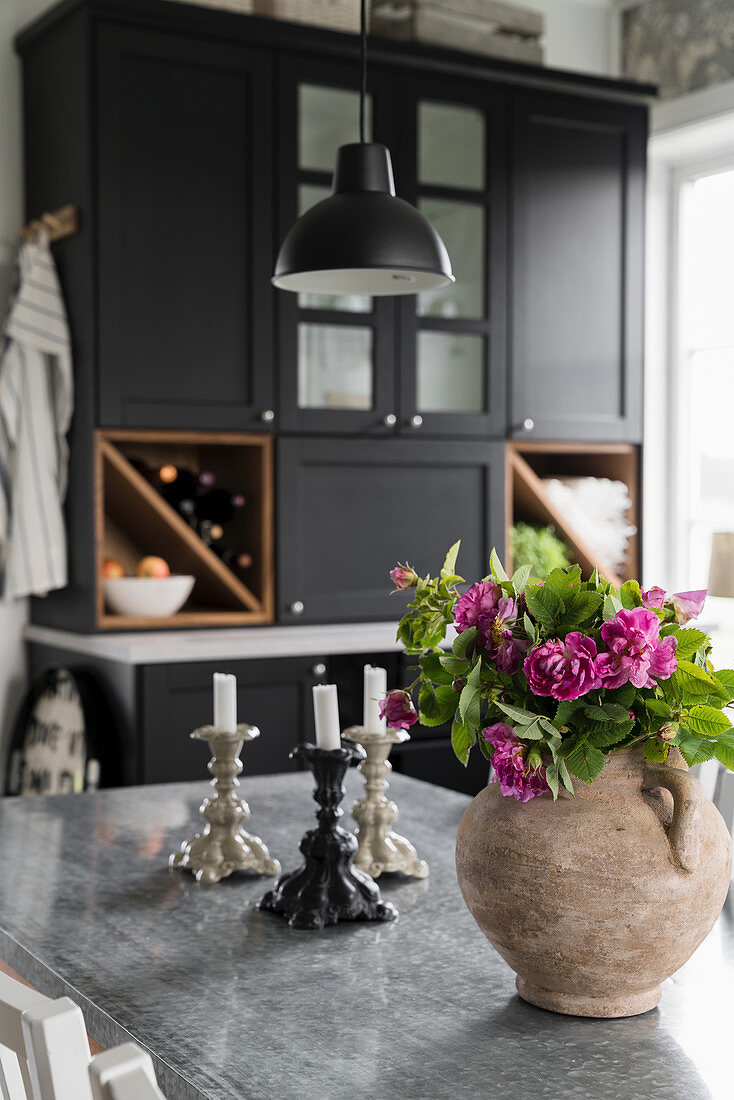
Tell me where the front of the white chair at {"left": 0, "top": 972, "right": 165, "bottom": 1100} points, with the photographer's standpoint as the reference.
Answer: facing away from the viewer and to the right of the viewer

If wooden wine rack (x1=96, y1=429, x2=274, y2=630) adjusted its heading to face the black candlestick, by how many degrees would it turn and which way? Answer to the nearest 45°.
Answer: approximately 45° to its right

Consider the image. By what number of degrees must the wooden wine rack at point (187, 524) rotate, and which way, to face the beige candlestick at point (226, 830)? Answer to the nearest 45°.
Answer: approximately 45° to its right

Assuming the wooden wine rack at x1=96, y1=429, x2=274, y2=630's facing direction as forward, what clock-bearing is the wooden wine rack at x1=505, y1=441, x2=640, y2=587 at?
the wooden wine rack at x1=505, y1=441, x2=640, y2=587 is roughly at 10 o'clock from the wooden wine rack at x1=96, y1=429, x2=274, y2=630.

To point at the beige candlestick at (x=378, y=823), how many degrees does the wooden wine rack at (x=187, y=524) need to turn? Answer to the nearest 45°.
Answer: approximately 45° to its right

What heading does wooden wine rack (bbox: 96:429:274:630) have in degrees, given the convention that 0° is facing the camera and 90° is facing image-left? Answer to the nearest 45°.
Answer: approximately 315°
